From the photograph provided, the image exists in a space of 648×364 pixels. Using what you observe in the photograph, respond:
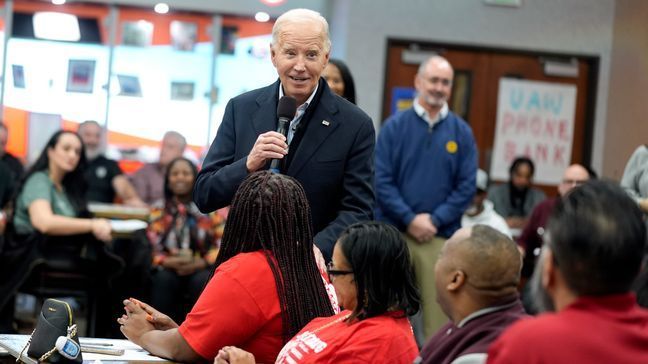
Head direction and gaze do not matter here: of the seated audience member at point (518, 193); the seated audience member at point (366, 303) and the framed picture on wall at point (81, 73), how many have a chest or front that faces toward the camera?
2

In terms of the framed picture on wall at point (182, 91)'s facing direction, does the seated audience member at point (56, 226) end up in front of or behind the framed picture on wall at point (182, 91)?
in front

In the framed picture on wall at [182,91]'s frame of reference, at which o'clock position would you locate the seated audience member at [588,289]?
The seated audience member is roughly at 12 o'clock from the framed picture on wall.

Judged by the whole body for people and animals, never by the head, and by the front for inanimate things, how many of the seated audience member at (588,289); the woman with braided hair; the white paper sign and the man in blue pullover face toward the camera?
2

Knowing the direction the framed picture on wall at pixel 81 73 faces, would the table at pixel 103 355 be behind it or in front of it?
in front

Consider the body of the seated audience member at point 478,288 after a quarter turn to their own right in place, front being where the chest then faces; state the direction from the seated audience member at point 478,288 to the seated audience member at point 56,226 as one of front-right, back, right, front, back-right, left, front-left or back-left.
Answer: left

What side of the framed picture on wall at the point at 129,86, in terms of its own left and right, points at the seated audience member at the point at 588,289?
front

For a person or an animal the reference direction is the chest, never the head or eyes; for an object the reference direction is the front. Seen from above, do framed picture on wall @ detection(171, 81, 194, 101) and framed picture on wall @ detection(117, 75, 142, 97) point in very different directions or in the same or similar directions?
same or similar directions

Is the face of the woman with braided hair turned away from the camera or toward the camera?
away from the camera

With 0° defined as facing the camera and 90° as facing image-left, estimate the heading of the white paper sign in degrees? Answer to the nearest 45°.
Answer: approximately 0°

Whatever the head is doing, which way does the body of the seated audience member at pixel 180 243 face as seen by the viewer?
toward the camera

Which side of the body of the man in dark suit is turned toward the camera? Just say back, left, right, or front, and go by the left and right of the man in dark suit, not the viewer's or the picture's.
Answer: front

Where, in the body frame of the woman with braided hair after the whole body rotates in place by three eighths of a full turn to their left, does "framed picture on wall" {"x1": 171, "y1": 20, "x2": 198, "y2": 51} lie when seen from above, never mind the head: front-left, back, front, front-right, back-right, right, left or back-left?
back

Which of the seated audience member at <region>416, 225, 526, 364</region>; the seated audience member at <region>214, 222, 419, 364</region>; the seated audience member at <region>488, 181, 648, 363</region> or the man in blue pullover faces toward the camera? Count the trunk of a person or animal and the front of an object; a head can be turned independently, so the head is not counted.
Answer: the man in blue pullover

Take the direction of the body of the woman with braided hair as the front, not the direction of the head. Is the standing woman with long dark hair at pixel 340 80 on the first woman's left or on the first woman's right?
on the first woman's right
